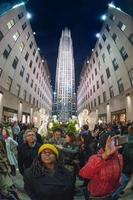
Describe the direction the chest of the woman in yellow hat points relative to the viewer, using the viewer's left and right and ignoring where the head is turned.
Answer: facing the viewer

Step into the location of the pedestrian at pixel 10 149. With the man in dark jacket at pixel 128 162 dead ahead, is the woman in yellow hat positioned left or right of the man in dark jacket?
right

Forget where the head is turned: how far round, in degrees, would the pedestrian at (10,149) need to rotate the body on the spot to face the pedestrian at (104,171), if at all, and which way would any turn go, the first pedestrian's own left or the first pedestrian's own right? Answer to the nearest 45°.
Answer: approximately 45° to the first pedestrian's own left

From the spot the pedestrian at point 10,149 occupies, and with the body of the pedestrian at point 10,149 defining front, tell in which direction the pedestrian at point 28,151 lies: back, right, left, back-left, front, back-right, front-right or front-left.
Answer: front-left

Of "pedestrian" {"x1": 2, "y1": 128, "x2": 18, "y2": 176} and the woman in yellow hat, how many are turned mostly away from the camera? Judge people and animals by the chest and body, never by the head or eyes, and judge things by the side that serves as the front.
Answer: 0

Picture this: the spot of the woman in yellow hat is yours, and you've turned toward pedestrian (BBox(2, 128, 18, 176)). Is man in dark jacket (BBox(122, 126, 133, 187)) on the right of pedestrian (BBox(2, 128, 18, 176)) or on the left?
right

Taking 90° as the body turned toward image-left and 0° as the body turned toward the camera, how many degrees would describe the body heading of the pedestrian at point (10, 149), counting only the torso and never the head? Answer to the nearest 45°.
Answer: approximately 45°

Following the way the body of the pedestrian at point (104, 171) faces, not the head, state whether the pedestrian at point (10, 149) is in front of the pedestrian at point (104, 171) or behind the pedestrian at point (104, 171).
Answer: behind
